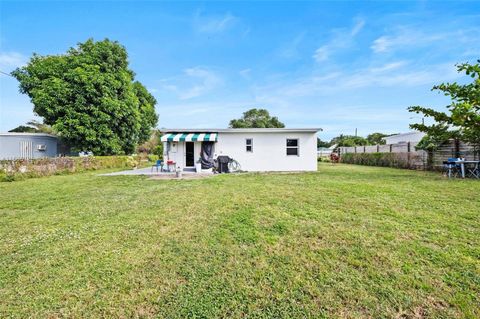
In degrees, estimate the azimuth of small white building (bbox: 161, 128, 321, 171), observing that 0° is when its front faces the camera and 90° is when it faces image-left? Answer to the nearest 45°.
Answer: approximately 0°

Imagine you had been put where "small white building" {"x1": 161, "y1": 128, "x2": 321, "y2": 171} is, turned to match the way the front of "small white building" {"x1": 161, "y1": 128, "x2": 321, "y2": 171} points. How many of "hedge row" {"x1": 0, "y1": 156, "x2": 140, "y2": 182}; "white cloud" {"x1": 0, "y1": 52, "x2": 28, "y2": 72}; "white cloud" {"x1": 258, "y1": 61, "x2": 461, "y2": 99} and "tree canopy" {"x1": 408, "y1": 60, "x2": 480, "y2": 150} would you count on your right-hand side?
2

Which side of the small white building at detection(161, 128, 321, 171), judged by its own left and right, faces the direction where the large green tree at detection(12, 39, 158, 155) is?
right

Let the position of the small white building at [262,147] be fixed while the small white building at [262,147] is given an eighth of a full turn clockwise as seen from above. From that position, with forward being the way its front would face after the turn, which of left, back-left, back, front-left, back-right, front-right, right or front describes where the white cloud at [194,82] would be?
right

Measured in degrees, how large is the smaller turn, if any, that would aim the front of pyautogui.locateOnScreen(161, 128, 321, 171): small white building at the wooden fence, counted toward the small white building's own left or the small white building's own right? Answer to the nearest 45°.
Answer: approximately 90° to the small white building's own left
